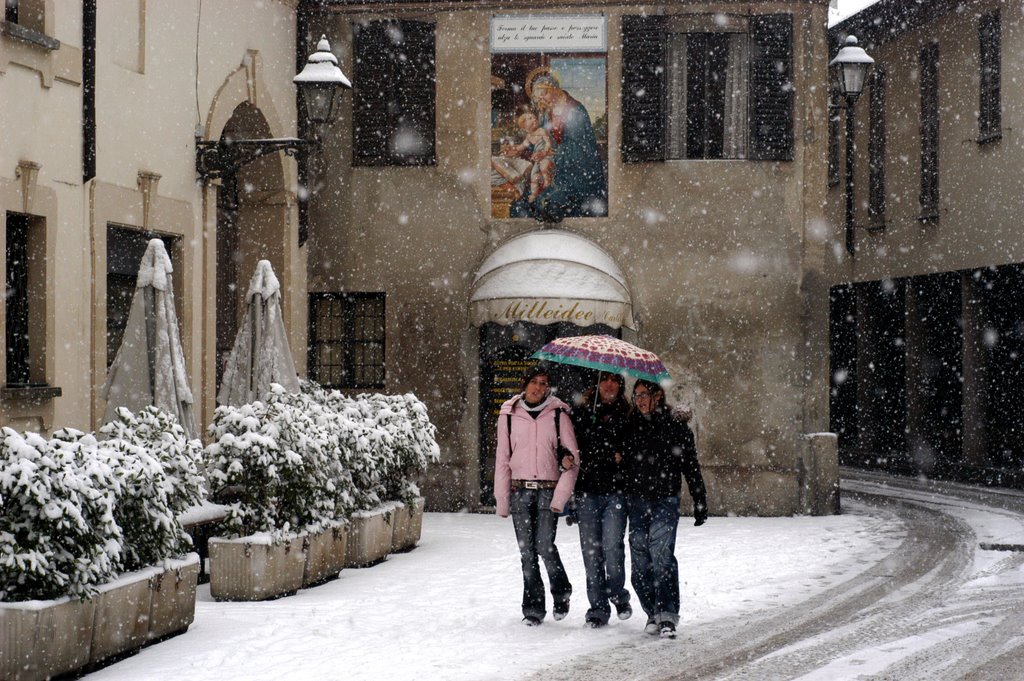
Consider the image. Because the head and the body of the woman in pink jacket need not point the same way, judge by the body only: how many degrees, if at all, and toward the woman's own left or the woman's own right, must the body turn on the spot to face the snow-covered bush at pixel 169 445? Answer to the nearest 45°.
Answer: approximately 90° to the woman's own right

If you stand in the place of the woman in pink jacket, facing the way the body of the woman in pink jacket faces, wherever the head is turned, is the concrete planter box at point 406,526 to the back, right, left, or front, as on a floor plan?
back

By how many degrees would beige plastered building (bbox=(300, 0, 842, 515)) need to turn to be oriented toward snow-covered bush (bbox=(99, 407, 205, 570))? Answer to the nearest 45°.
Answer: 0° — it already faces it

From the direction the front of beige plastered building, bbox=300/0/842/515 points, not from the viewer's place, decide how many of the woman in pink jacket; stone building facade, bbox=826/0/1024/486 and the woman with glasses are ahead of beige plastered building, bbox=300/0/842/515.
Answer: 2

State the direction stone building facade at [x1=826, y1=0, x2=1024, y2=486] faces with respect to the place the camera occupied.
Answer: facing the viewer and to the left of the viewer

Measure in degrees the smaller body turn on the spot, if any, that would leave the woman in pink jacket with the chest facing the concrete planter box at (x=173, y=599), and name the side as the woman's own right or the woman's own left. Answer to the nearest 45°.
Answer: approximately 90° to the woman's own right

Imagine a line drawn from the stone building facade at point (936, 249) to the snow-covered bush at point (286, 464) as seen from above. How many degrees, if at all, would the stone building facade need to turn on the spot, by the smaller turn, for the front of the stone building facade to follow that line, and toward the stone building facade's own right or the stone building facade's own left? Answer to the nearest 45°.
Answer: approximately 45° to the stone building facade's own left

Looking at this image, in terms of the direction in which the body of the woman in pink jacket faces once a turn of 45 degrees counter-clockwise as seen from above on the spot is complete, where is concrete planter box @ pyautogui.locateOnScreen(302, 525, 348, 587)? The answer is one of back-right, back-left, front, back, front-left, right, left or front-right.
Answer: back

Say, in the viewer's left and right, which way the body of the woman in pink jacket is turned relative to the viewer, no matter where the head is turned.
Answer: facing the viewer

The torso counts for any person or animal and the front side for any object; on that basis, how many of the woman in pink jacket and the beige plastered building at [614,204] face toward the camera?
2

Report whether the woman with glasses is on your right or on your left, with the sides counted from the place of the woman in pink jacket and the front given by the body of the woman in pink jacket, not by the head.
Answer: on your left

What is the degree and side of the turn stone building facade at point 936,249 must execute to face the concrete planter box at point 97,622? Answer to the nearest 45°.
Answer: approximately 45° to its left

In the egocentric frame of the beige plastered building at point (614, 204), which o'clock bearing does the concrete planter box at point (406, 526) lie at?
The concrete planter box is roughly at 1 o'clock from the beige plastered building.

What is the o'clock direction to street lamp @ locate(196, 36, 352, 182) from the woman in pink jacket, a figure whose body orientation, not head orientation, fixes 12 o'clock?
The street lamp is roughly at 5 o'clock from the woman in pink jacket.

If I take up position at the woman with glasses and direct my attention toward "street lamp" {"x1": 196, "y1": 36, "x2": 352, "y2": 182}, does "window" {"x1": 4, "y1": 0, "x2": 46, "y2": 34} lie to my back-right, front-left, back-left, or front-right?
front-left

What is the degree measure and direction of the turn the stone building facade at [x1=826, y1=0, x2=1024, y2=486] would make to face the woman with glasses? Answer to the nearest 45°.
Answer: approximately 45° to its left

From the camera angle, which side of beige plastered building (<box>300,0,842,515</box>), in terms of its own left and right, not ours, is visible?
front

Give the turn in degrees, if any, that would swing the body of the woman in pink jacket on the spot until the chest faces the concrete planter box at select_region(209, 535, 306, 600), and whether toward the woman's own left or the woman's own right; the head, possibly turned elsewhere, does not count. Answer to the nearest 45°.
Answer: approximately 135° to the woman's own right
